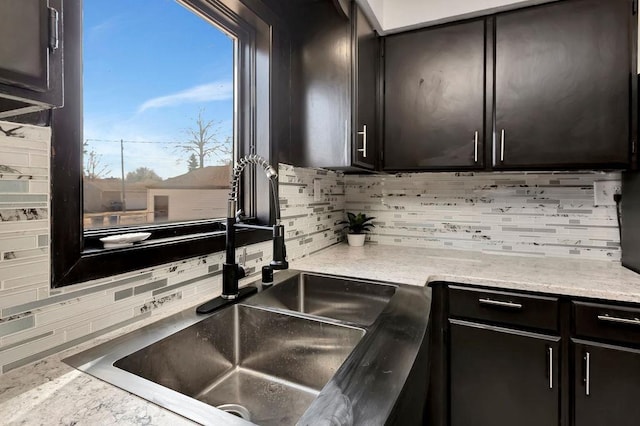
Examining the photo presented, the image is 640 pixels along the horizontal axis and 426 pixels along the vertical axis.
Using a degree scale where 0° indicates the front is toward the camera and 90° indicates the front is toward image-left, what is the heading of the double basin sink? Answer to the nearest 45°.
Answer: approximately 315°

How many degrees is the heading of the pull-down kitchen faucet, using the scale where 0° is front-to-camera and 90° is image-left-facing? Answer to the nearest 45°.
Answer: approximately 315°

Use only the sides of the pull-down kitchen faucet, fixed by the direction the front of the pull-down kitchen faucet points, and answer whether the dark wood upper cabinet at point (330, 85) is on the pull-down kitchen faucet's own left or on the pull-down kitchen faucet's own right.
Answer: on the pull-down kitchen faucet's own left
